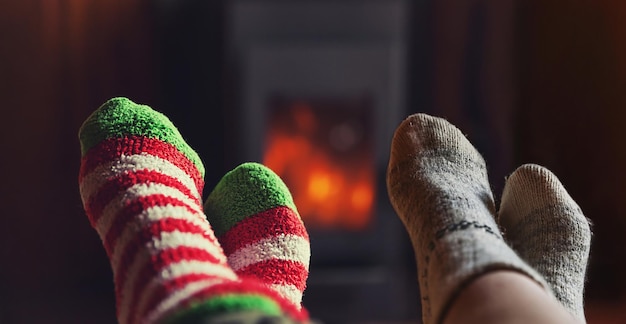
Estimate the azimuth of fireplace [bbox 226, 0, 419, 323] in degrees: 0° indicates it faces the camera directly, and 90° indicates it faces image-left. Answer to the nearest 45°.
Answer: approximately 0°
